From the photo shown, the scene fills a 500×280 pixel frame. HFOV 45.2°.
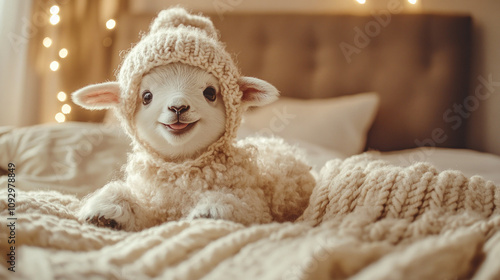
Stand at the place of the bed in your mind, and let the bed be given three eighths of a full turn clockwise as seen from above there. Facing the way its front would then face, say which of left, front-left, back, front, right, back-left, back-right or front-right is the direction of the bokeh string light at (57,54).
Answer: front

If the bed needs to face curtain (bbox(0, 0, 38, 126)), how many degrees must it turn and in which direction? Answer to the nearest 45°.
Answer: approximately 135° to its right

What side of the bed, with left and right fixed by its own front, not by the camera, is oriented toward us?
front

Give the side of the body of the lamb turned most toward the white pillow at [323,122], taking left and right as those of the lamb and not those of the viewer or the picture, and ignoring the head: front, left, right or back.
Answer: back

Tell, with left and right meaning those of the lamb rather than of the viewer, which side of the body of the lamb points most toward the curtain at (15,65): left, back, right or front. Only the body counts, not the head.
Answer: right

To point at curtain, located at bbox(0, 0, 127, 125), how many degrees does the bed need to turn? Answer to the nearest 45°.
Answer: approximately 135° to its right
